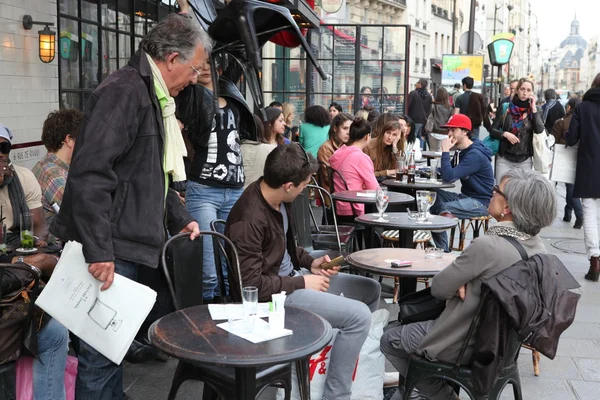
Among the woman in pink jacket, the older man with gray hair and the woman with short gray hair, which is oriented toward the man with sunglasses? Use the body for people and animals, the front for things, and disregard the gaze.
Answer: the woman with short gray hair

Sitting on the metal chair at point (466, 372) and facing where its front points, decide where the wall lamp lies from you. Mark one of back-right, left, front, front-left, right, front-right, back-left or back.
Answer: front-right

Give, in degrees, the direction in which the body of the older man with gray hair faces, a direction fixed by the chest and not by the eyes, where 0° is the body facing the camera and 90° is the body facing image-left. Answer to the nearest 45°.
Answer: approximately 270°

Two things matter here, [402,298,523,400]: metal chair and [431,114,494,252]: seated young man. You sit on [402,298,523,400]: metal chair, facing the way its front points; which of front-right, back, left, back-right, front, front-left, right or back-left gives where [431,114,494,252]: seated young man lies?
right

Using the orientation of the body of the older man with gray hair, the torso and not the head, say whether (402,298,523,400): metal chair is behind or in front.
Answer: in front

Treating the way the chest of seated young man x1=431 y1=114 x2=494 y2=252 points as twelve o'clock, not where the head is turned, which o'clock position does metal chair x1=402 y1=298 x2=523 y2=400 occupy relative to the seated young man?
The metal chair is roughly at 9 o'clock from the seated young man.

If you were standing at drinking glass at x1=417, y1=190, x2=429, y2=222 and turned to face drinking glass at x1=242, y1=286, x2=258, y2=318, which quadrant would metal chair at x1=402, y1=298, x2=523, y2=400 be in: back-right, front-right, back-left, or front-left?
front-left

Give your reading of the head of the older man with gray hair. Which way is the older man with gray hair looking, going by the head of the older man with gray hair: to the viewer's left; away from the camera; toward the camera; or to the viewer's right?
to the viewer's right

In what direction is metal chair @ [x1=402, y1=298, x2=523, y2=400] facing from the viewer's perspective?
to the viewer's left

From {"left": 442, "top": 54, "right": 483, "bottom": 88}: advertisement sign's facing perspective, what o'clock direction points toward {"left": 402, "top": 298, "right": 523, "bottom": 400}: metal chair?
The metal chair is roughly at 12 o'clock from the advertisement sign.

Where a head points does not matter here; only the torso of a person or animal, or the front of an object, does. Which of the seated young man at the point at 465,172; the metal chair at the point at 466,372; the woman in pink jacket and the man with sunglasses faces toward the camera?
the man with sunglasses

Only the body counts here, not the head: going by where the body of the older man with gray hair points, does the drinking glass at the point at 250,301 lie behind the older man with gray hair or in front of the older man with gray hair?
in front

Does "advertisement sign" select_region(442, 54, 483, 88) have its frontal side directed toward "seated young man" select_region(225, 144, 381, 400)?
yes

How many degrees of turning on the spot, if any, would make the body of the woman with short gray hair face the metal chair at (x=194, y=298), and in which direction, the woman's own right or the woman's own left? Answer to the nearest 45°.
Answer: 0° — they already face it

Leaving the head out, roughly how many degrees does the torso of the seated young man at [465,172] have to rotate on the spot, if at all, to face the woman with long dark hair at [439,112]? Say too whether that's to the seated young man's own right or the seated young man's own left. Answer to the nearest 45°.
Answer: approximately 90° to the seated young man's own right

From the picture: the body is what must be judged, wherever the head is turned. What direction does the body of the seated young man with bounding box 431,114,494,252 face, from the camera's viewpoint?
to the viewer's left

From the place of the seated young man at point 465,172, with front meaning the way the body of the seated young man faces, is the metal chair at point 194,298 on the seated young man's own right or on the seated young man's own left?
on the seated young man's own left

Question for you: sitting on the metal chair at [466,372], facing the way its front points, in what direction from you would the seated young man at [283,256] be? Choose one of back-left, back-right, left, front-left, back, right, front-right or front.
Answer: front
